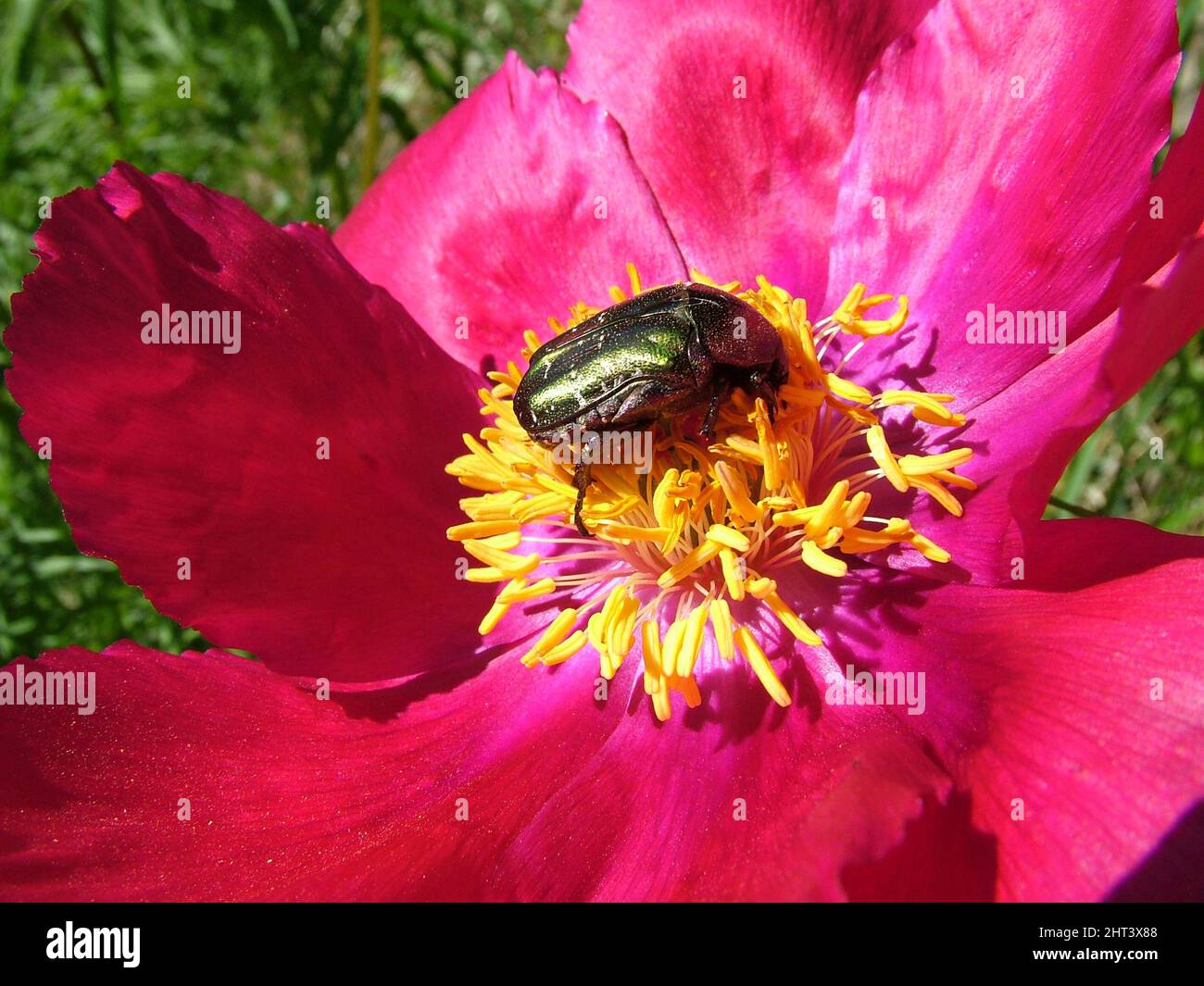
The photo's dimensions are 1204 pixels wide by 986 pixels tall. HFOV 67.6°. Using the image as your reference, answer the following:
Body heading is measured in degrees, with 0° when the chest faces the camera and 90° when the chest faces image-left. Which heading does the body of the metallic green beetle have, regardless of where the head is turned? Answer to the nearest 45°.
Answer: approximately 270°
